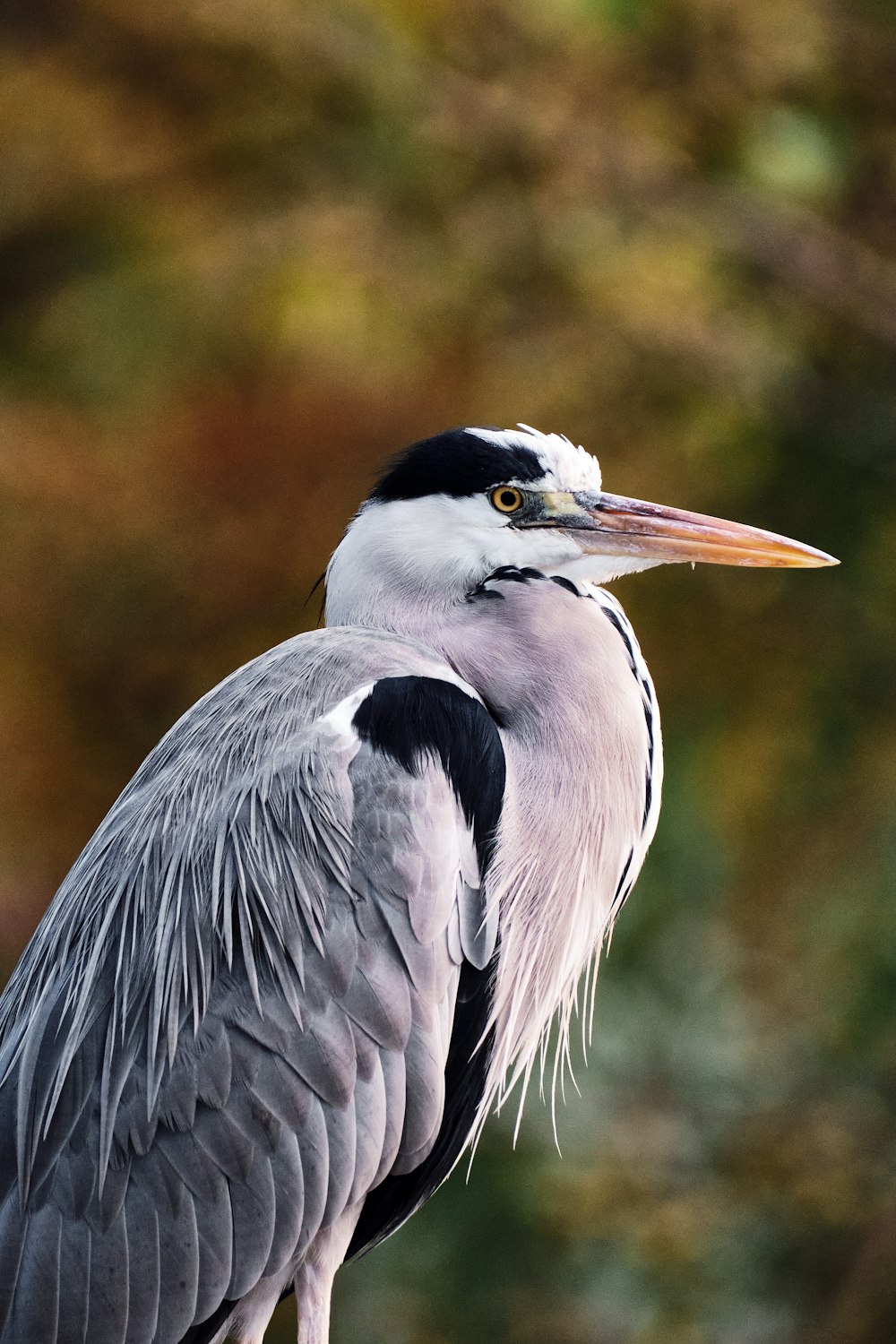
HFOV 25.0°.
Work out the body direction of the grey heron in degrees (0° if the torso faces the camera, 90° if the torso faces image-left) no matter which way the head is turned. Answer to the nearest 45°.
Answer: approximately 270°
